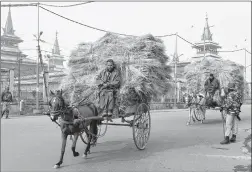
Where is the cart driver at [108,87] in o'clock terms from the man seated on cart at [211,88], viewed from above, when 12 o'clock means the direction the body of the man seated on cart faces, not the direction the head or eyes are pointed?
The cart driver is roughly at 1 o'clock from the man seated on cart.

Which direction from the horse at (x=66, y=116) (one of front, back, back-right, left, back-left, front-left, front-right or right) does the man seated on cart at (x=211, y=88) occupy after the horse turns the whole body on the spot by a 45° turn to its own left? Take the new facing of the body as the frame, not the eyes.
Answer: back-left

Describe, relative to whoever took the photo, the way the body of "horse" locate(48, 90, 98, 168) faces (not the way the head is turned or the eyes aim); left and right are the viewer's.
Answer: facing the viewer and to the left of the viewer

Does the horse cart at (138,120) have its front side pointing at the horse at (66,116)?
yes

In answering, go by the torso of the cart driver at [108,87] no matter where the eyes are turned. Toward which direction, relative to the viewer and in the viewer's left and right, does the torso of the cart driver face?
facing the viewer

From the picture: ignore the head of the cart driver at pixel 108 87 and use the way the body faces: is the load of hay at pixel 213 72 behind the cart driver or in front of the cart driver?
behind

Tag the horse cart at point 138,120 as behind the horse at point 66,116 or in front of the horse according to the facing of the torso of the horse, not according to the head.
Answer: behind

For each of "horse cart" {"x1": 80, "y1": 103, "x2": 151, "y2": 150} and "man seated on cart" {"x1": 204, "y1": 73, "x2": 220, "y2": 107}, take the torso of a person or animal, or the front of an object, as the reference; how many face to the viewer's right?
0
